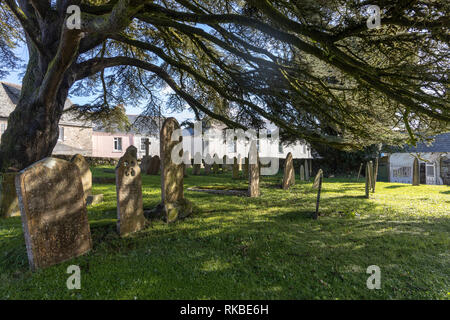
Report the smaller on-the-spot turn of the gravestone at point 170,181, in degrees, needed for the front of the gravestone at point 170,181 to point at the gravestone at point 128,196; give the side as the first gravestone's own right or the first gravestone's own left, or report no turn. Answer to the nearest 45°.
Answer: approximately 90° to the first gravestone's own right

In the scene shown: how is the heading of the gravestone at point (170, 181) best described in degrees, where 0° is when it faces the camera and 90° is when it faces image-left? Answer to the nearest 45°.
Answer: approximately 315°

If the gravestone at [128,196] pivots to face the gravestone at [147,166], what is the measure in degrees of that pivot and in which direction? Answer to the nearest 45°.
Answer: approximately 135° to its left

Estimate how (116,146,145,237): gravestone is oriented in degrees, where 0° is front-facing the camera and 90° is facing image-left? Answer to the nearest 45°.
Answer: approximately 315°

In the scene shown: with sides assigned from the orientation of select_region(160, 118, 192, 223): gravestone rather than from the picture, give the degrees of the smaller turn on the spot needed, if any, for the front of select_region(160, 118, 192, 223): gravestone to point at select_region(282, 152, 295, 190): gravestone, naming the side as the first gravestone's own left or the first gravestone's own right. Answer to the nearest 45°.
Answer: approximately 90° to the first gravestone's own left

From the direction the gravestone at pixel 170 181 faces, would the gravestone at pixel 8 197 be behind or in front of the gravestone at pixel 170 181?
behind

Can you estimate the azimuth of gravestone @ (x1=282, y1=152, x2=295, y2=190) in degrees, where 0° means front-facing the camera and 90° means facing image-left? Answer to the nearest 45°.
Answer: approximately 315°
